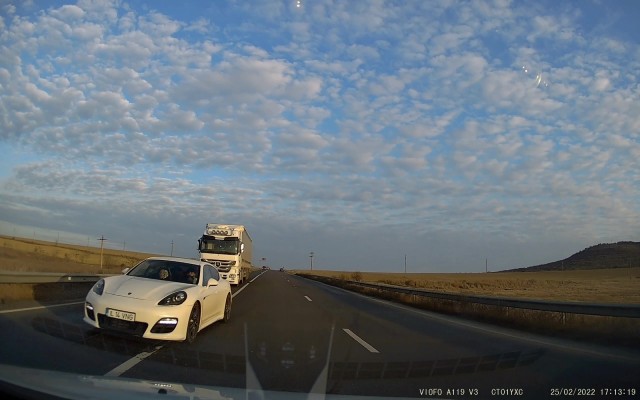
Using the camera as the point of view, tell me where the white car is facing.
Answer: facing the viewer and to the left of the viewer

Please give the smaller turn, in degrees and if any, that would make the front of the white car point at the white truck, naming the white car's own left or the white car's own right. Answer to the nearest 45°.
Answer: approximately 135° to the white car's own right

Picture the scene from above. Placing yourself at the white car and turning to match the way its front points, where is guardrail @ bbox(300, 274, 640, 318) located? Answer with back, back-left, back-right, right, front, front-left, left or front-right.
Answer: back-left

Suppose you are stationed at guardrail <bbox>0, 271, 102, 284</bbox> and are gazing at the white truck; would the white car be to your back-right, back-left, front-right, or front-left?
back-right
